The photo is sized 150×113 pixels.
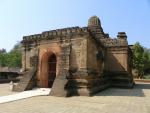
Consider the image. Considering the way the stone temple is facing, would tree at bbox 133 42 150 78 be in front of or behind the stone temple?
behind

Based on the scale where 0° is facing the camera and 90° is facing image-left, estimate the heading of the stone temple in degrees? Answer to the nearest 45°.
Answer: approximately 45°
